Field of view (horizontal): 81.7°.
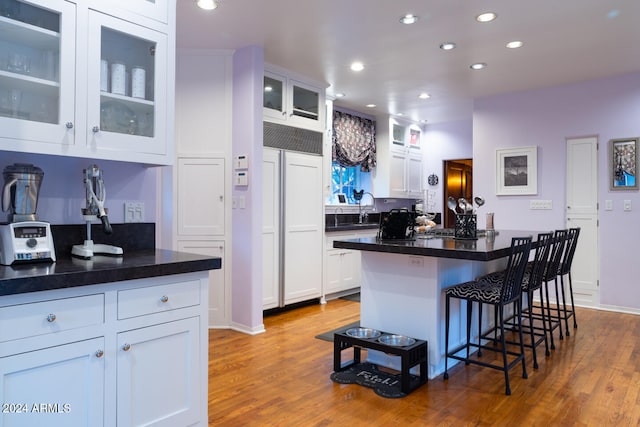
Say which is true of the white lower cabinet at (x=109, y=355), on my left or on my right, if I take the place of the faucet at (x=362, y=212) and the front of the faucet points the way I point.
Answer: on my right

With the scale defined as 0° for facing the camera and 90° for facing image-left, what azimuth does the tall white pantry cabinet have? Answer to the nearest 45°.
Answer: approximately 0°

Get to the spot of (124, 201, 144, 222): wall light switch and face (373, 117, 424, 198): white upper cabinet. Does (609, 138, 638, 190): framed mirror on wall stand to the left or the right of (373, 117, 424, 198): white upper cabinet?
right

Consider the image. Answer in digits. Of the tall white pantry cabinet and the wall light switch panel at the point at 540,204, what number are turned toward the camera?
2

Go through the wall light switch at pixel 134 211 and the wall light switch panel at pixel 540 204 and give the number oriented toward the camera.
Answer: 2
